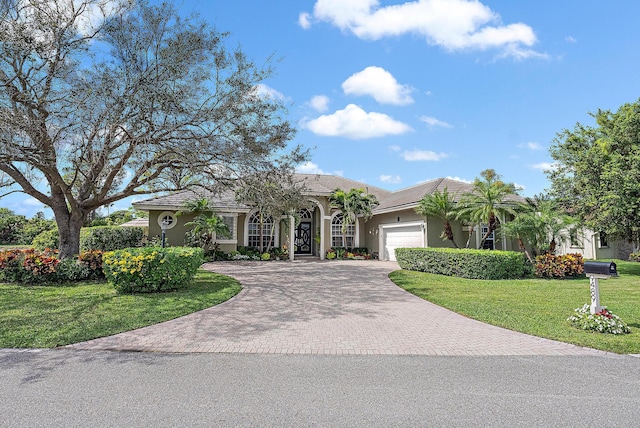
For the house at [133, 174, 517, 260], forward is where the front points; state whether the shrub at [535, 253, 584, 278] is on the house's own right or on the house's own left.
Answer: on the house's own left

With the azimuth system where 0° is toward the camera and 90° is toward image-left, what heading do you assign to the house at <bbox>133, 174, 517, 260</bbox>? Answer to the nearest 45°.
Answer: approximately 0°

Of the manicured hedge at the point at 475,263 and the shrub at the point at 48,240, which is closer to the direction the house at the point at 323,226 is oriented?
the manicured hedge

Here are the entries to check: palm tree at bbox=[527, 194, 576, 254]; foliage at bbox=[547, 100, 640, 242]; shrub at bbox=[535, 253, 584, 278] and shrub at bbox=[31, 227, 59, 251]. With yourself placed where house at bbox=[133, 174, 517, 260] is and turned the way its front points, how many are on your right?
1

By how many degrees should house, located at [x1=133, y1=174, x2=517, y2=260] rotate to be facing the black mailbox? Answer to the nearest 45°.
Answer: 0° — it already faces it
